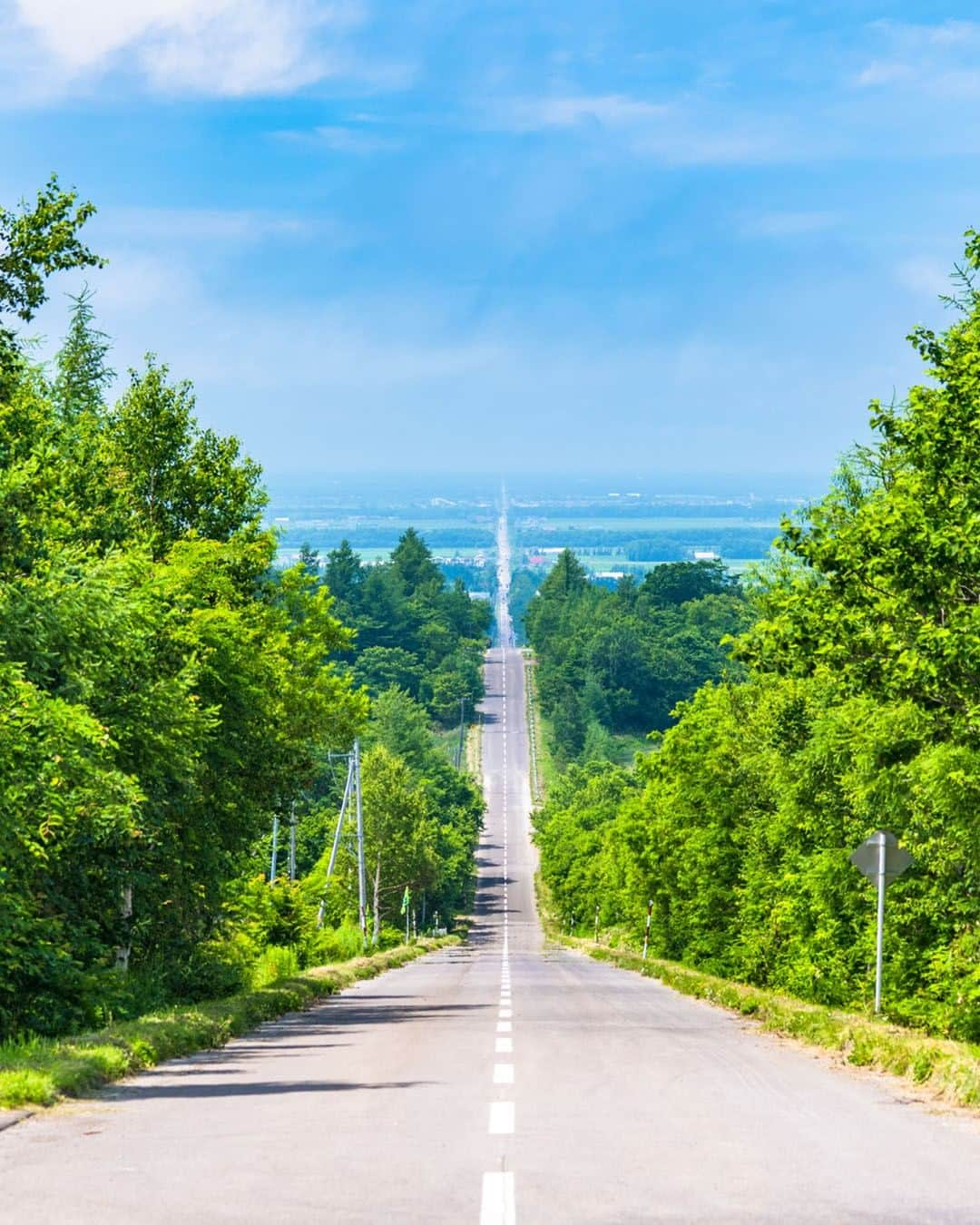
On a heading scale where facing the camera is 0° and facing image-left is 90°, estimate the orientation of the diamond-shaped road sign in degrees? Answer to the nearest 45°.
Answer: approximately 180°

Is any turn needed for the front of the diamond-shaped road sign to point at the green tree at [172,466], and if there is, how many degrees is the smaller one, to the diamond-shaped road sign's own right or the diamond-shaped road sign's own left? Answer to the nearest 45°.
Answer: approximately 45° to the diamond-shaped road sign's own left
